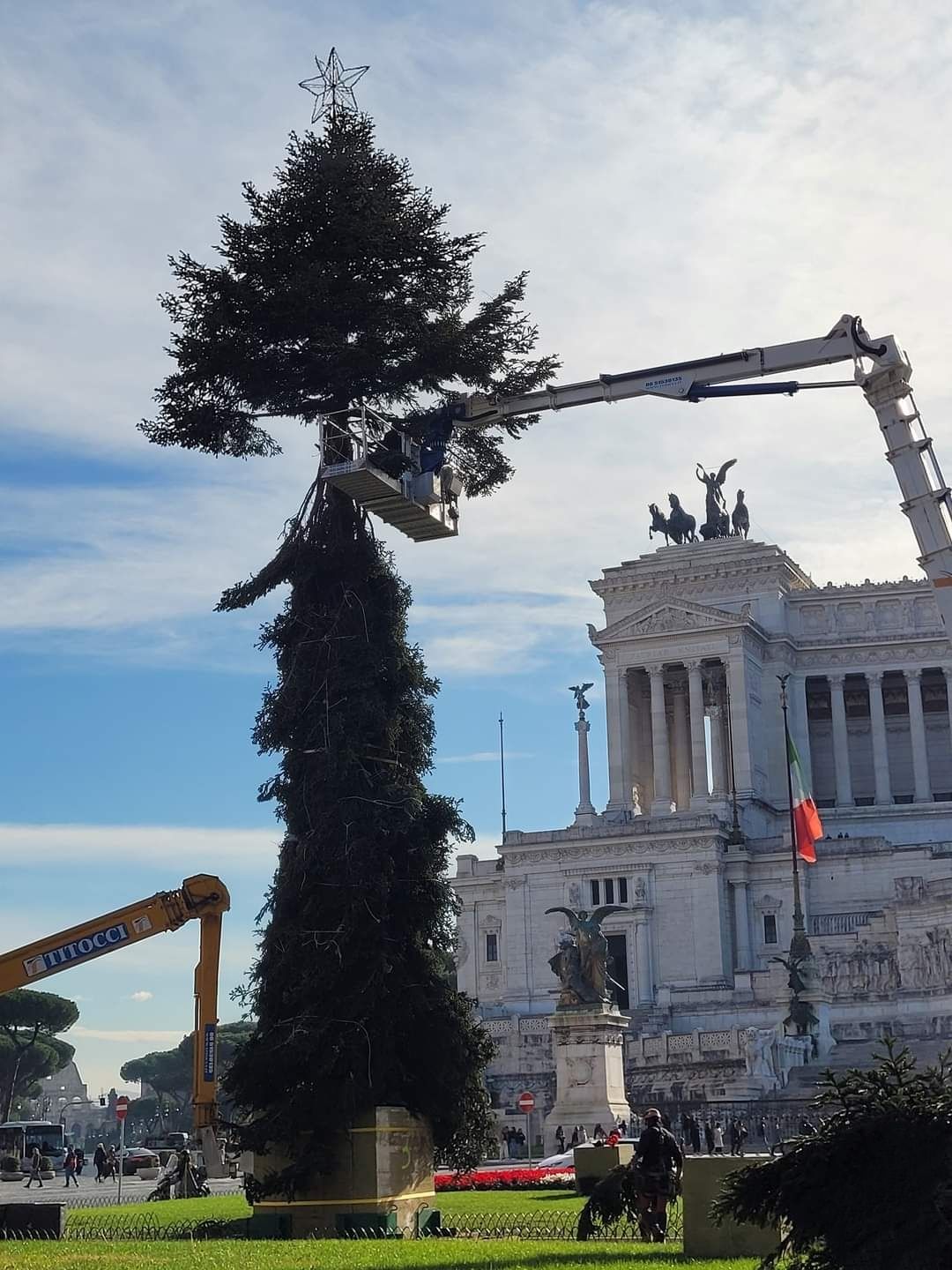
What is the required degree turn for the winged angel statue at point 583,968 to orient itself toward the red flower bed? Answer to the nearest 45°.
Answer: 0° — it already faces it

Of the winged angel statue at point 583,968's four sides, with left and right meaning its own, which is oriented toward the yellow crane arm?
front

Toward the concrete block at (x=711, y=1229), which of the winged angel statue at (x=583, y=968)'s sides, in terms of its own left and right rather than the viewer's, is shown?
front

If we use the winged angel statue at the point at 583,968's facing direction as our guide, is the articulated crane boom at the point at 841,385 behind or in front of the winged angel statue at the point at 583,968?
in front

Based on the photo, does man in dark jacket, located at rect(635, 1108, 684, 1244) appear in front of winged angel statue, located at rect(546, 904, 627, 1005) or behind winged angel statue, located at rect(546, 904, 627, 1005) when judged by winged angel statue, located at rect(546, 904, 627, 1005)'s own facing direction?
in front

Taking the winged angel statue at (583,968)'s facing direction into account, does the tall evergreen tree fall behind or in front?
in front

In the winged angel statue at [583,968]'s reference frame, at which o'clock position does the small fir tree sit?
The small fir tree is roughly at 12 o'clock from the winged angel statue.

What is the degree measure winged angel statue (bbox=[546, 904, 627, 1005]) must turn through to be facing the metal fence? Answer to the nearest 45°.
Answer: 0° — it already faces it
